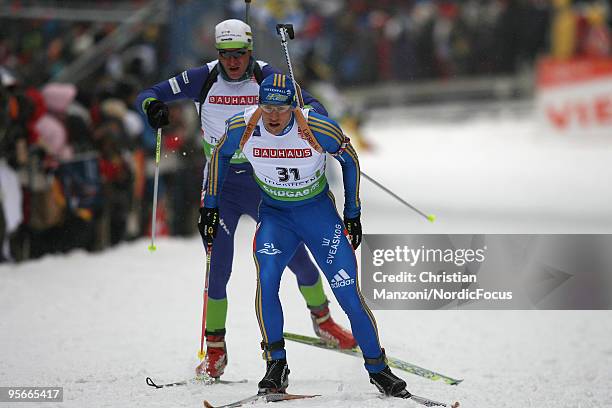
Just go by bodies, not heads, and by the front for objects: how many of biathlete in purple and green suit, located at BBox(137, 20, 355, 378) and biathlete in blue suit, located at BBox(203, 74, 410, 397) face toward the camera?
2

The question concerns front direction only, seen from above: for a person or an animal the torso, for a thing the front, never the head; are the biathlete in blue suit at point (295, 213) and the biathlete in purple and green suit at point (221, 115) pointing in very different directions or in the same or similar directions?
same or similar directions

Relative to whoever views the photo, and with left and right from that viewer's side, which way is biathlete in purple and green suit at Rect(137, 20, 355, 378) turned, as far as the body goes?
facing the viewer
